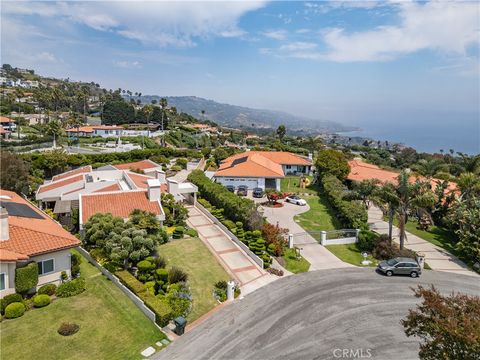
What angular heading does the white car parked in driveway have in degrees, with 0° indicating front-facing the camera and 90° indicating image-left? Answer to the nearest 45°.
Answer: approximately 315°

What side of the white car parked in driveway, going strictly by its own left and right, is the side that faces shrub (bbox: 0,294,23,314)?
right

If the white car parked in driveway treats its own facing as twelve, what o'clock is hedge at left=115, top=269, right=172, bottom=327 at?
The hedge is roughly at 2 o'clock from the white car parked in driveway.

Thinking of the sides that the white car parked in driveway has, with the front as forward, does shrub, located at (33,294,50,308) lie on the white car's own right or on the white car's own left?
on the white car's own right

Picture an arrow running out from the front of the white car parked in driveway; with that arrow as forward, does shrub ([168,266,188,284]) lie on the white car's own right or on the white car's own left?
on the white car's own right

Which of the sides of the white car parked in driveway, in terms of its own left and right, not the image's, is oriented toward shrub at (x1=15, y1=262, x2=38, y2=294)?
right

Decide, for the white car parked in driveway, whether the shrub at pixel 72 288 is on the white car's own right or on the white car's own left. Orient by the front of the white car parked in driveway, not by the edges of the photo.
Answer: on the white car's own right

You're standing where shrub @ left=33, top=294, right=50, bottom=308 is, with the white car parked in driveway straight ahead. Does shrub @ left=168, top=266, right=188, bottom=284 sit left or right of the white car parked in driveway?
right

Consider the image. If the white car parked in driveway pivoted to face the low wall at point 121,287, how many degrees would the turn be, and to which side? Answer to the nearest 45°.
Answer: approximately 45° to its right

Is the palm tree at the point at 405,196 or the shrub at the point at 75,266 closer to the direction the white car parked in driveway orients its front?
the palm tree

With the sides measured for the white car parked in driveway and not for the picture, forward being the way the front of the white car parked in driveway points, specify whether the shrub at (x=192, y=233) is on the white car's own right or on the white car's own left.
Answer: on the white car's own right
